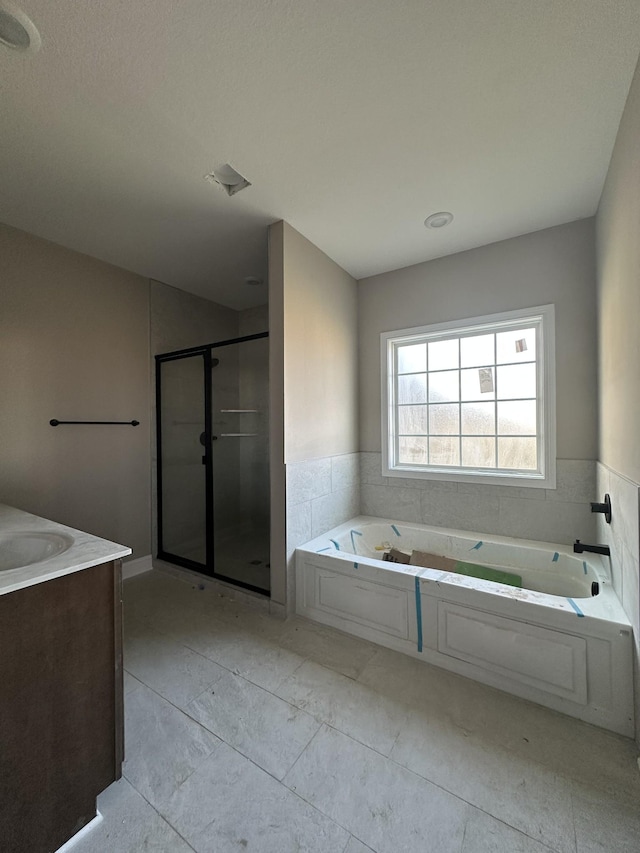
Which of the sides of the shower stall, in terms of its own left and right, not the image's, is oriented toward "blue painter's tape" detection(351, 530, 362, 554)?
left

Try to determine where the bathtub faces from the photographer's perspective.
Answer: facing the viewer and to the left of the viewer

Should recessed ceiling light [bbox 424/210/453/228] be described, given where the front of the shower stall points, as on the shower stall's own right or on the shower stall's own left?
on the shower stall's own left

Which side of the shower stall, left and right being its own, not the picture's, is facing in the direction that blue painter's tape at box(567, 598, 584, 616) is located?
left

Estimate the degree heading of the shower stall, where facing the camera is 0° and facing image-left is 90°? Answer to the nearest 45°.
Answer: approximately 45°

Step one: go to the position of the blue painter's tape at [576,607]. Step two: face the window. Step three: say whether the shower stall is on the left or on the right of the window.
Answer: left

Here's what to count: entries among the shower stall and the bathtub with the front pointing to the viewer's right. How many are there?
0

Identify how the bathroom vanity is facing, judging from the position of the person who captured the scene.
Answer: facing away from the viewer and to the right of the viewer

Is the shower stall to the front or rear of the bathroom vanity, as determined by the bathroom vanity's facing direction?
to the front

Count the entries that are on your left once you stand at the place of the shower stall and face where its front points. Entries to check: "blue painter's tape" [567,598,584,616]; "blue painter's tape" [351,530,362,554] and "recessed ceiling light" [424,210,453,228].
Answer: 3
